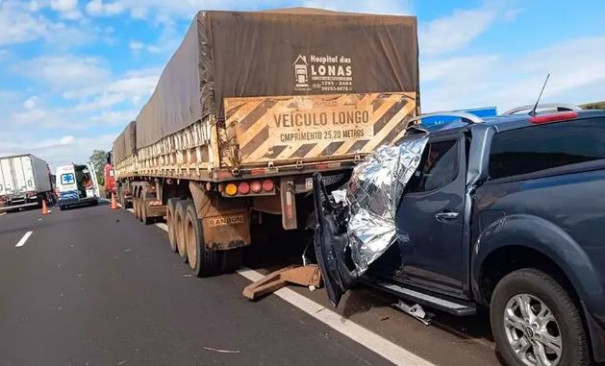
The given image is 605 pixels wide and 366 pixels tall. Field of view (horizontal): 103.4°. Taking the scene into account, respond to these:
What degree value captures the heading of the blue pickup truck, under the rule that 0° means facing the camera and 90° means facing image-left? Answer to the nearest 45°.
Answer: approximately 135°

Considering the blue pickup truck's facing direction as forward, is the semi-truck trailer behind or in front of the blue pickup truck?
in front

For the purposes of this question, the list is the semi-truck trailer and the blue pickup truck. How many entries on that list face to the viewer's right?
0

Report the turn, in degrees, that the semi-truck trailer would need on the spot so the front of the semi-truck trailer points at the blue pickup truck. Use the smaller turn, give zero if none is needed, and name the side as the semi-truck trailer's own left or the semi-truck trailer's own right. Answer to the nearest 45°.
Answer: approximately 180°

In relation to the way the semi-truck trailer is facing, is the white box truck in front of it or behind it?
in front

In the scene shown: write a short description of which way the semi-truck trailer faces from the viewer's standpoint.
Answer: facing away from the viewer and to the left of the viewer
